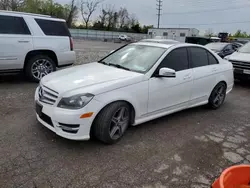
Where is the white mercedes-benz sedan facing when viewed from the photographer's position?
facing the viewer and to the left of the viewer

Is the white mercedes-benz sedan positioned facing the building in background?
no

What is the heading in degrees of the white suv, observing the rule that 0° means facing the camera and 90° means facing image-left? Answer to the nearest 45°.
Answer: approximately 90°

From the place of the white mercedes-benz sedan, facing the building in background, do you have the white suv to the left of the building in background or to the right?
left

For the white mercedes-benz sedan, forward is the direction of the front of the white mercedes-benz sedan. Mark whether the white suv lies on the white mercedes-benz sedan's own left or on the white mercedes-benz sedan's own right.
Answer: on the white mercedes-benz sedan's own right

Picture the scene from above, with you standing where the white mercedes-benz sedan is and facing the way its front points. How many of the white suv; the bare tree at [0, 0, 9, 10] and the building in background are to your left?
0

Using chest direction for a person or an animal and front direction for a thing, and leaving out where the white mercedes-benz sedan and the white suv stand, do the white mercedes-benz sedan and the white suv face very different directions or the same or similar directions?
same or similar directions

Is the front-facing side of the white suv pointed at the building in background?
no

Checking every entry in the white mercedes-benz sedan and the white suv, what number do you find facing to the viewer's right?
0

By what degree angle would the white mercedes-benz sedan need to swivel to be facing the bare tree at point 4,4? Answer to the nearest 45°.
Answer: approximately 90° to its right
